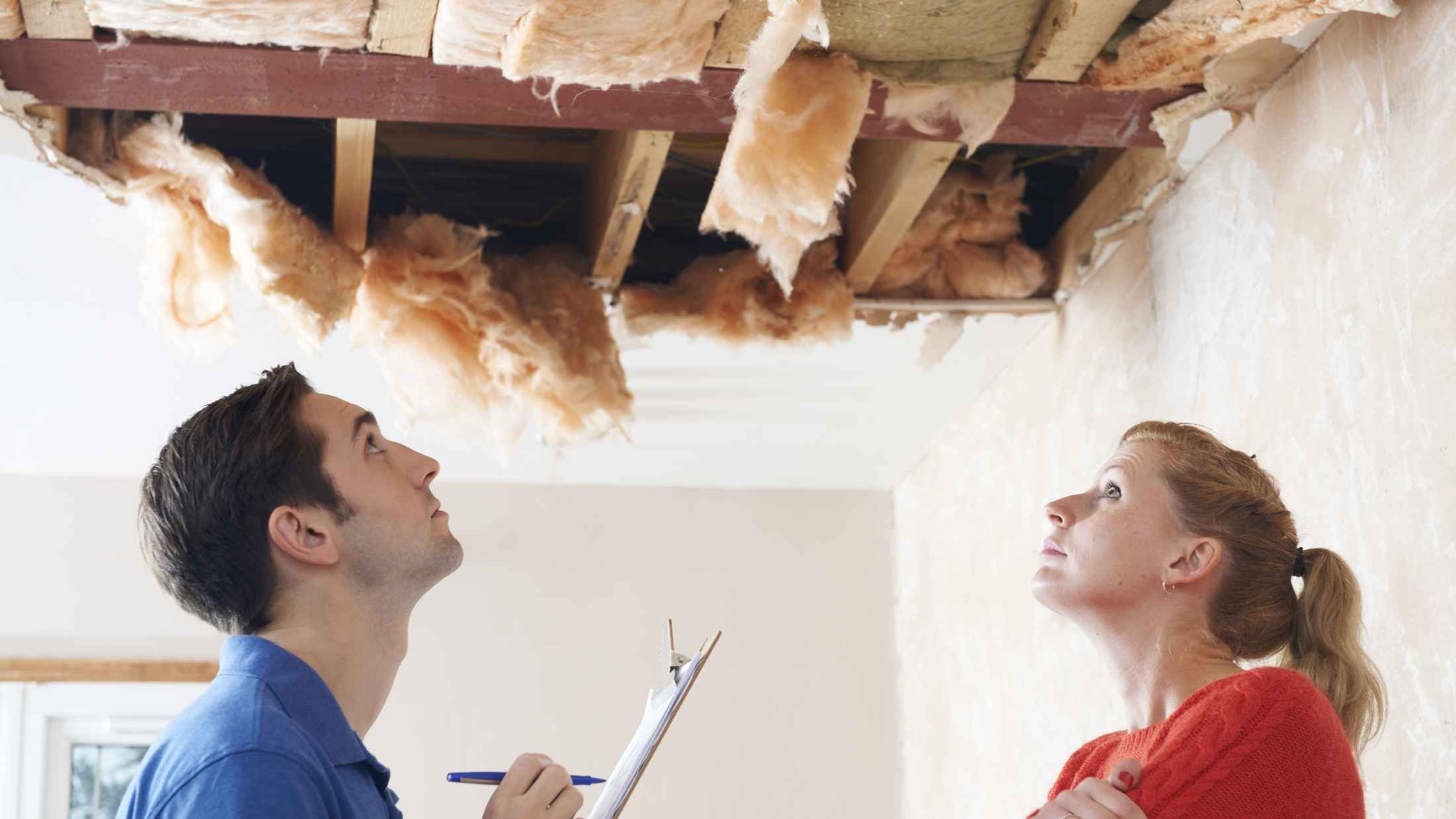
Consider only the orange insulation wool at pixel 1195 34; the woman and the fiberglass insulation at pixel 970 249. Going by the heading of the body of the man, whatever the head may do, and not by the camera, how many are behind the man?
0

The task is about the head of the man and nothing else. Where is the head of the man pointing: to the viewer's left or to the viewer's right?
to the viewer's right

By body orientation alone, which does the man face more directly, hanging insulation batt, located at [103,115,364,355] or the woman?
the woman

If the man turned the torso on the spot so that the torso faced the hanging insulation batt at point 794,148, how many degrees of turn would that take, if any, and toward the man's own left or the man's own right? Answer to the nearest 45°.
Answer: approximately 45° to the man's own left

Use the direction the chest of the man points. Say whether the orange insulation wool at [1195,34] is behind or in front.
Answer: in front

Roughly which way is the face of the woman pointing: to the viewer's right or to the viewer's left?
to the viewer's left

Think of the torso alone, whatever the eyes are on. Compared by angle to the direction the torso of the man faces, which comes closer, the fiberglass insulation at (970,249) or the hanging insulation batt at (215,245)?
the fiberglass insulation

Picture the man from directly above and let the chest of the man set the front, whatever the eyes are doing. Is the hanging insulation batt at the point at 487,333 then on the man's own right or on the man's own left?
on the man's own left

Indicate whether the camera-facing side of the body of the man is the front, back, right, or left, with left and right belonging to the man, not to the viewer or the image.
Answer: right

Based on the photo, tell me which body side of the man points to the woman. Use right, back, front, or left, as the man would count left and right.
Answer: front

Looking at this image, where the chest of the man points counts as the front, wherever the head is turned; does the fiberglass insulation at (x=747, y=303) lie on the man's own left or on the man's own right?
on the man's own left

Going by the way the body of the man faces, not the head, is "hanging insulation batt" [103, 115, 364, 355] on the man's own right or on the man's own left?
on the man's own left
